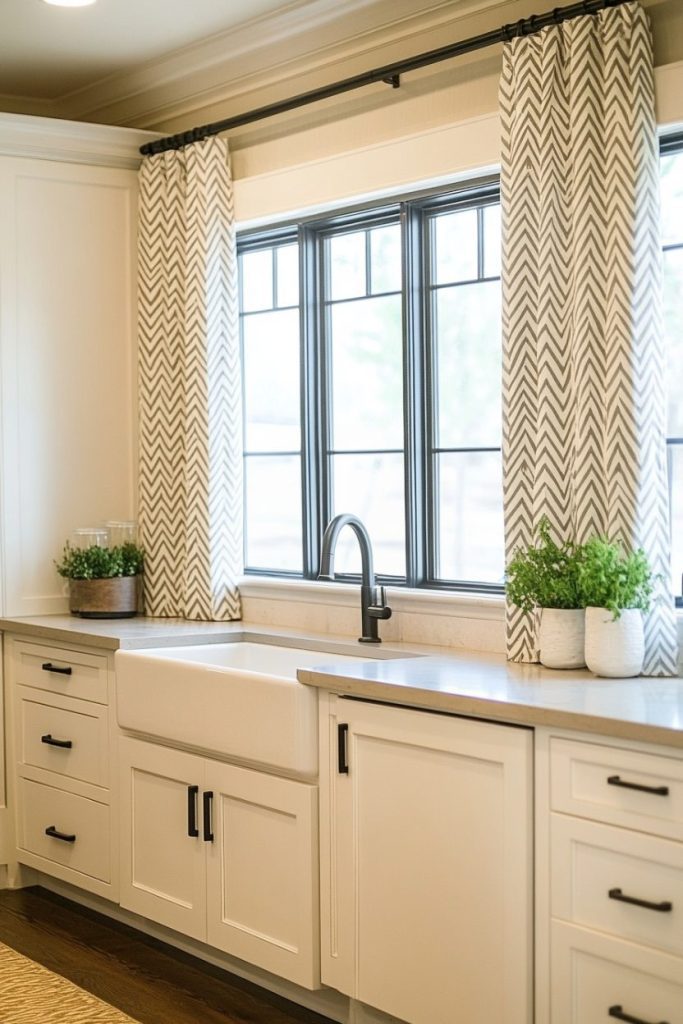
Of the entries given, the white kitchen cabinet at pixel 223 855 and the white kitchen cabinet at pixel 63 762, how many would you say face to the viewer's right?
0

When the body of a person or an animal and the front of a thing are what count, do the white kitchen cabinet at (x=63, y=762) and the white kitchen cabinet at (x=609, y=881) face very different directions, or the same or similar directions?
same or similar directions

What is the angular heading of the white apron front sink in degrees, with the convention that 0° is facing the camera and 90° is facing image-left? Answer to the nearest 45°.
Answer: approximately 45°

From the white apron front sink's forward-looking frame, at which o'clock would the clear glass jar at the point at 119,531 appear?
The clear glass jar is roughly at 4 o'clock from the white apron front sink.

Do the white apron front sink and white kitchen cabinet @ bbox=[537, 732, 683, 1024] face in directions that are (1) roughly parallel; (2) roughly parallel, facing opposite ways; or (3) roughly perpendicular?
roughly parallel

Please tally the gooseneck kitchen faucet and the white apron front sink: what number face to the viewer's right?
0

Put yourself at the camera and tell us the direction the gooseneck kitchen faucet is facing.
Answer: facing the viewer and to the left of the viewer

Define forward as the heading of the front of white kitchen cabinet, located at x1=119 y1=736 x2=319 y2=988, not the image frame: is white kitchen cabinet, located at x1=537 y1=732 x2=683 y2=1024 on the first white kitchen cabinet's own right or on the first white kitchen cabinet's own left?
on the first white kitchen cabinet's own left

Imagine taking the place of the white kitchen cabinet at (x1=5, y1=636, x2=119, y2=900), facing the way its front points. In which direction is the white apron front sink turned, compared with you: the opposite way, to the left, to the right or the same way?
the same way

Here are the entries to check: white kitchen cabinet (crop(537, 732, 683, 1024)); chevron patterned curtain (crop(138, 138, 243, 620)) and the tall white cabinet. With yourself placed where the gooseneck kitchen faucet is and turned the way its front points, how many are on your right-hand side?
2

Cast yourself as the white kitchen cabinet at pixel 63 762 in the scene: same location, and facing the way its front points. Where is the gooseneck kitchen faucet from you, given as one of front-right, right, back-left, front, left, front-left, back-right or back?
left

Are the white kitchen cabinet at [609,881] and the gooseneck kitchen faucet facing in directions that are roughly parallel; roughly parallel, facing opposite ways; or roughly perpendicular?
roughly parallel

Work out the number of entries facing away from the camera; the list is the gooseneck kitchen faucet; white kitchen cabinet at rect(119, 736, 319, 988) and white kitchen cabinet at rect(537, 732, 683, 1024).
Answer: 0

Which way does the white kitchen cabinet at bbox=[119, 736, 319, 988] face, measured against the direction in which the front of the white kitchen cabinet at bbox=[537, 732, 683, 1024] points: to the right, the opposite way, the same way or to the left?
the same way

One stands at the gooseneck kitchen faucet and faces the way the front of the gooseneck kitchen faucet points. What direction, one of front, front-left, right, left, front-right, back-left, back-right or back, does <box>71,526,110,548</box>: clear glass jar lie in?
right

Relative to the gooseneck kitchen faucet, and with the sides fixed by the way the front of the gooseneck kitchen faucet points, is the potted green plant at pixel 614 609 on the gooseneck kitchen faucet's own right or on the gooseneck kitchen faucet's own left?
on the gooseneck kitchen faucet's own left

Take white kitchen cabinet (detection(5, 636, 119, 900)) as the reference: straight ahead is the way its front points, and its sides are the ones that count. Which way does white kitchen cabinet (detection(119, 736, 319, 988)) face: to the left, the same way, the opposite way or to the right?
the same way
